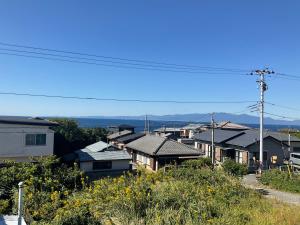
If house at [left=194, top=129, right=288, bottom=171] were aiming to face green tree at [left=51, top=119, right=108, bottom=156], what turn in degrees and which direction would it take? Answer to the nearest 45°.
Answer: approximately 45° to its right

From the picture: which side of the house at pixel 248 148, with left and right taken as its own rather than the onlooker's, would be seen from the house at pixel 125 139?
right

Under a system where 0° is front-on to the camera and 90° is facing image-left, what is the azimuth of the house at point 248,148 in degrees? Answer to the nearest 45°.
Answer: approximately 45°

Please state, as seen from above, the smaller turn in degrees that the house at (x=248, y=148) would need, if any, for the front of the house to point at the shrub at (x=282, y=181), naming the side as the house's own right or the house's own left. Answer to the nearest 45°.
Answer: approximately 45° to the house's own left

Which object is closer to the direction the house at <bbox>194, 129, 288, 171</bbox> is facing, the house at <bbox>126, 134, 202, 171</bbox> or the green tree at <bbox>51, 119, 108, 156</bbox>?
the house
